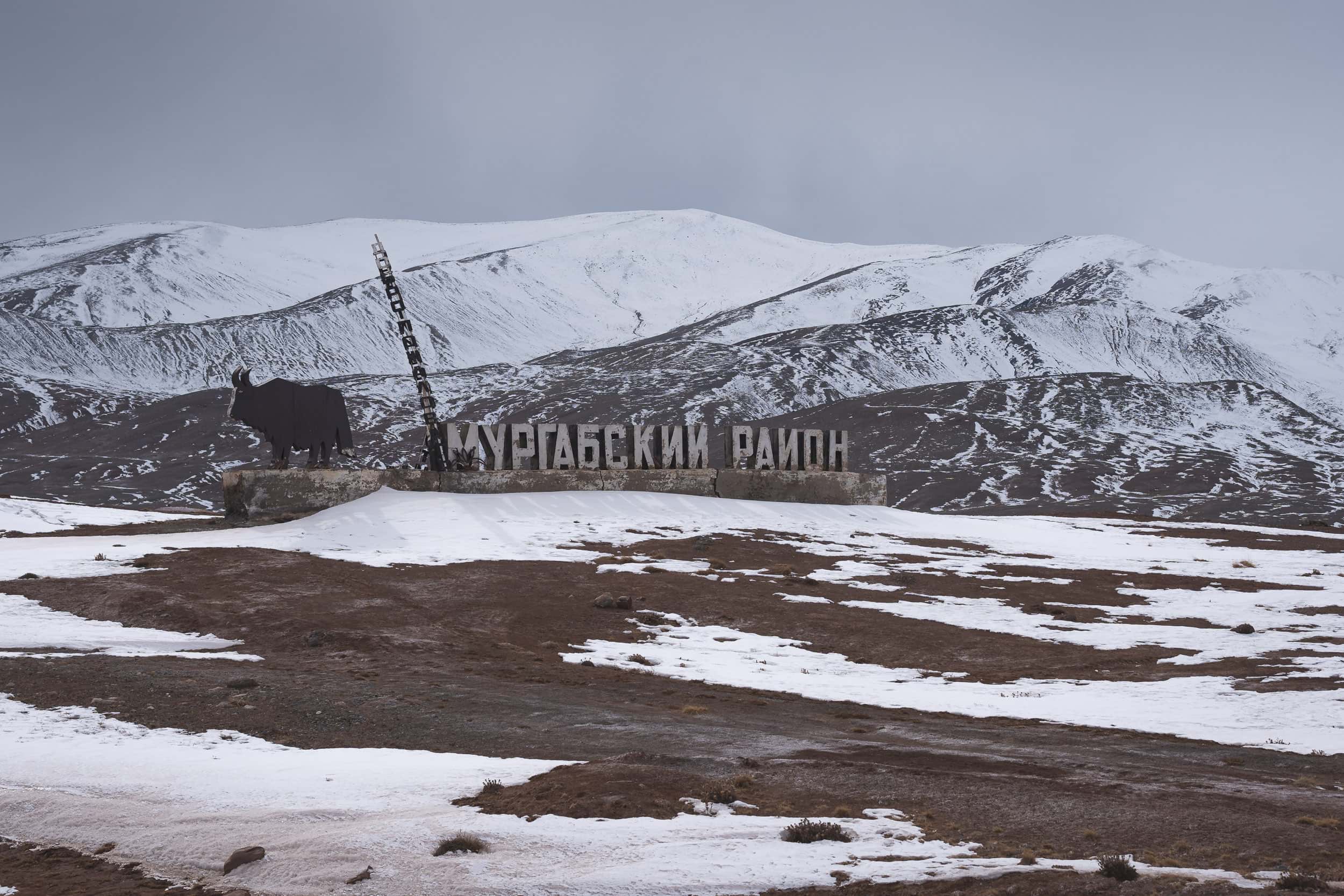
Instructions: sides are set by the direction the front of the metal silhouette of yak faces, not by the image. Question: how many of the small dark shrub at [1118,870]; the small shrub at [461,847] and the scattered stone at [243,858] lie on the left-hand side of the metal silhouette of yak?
3

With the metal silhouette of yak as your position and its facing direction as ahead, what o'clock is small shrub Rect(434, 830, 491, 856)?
The small shrub is roughly at 9 o'clock from the metal silhouette of yak.

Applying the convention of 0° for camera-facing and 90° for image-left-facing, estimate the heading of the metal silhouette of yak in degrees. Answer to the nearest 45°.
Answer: approximately 90°

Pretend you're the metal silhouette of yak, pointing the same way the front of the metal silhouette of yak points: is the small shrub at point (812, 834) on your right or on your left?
on your left

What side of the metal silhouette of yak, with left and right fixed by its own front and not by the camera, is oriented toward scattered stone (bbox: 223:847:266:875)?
left

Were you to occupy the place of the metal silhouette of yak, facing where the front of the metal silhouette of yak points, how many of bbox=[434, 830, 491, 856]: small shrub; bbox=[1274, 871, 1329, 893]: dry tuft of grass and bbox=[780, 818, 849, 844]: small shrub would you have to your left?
3

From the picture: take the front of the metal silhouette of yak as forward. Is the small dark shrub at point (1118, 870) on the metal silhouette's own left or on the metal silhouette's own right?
on the metal silhouette's own left
